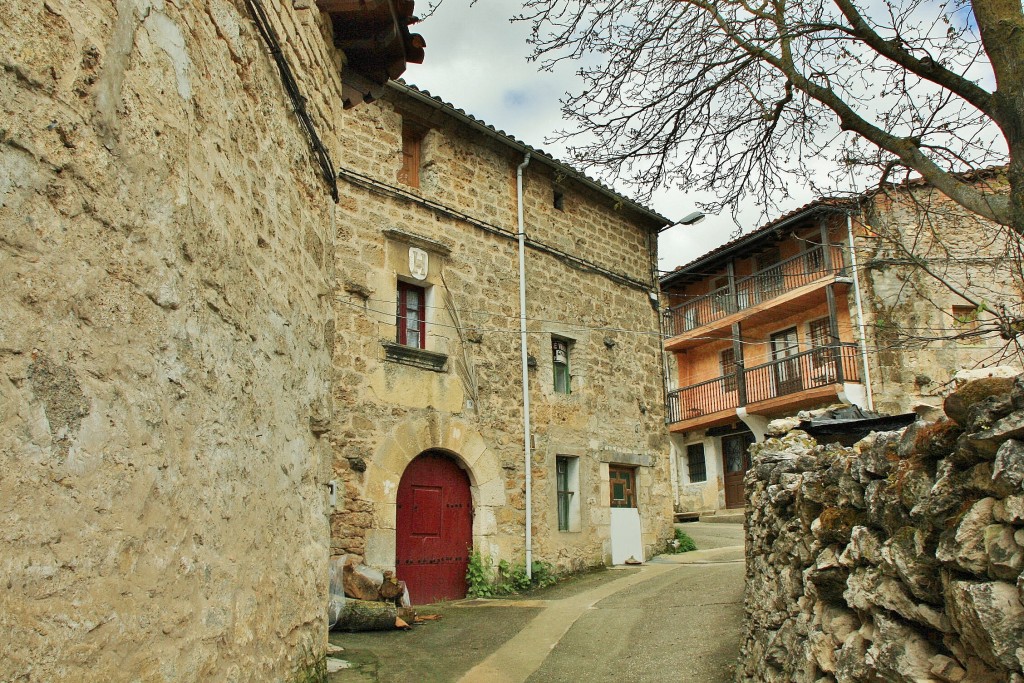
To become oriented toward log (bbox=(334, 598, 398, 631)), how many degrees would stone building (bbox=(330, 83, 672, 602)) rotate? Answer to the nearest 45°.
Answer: approximately 45° to its right

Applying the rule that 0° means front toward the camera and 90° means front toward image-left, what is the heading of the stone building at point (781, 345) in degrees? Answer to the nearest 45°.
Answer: approximately 45°

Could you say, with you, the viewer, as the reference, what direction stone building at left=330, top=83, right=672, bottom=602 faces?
facing the viewer and to the right of the viewer

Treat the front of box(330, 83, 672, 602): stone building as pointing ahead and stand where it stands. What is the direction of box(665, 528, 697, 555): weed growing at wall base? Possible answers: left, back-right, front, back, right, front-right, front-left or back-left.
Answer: left

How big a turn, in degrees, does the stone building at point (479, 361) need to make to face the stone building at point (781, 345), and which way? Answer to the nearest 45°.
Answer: approximately 90° to its left

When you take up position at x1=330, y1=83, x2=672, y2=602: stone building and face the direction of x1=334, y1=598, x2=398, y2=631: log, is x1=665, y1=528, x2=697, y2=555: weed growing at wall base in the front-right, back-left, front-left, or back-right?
back-left

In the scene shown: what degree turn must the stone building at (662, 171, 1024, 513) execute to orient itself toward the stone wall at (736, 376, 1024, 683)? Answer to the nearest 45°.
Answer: approximately 45° to its left

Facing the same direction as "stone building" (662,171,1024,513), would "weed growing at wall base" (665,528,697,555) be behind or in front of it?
in front

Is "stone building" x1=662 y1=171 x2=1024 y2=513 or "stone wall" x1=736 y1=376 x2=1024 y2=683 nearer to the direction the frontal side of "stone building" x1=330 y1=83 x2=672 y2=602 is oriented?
the stone wall

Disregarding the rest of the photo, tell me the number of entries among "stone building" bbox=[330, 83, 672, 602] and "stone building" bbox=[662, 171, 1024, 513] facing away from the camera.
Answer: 0
